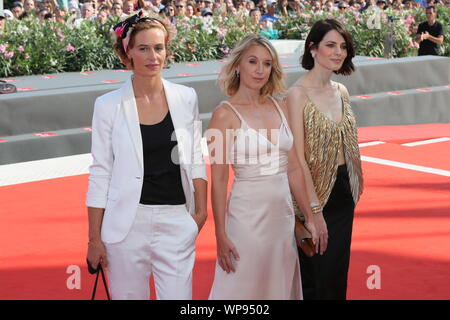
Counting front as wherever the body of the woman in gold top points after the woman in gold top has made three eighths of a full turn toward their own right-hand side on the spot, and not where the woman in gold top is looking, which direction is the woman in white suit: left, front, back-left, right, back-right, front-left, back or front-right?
front-left

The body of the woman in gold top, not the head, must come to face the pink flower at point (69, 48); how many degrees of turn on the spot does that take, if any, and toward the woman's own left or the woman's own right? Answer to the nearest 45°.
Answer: approximately 180°

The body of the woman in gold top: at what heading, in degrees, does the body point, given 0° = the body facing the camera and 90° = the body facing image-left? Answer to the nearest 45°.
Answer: approximately 315°
